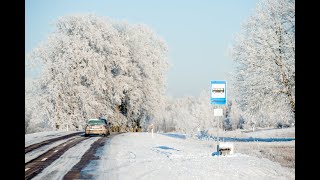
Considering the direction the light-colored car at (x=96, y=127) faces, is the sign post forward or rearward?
rearward

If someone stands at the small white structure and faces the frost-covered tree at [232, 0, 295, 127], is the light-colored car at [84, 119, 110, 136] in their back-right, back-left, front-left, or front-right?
front-left

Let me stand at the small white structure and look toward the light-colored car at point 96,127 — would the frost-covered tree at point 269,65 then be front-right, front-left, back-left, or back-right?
front-right

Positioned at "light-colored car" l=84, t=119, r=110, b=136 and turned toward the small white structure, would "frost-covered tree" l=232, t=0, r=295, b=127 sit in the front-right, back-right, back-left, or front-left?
front-left
